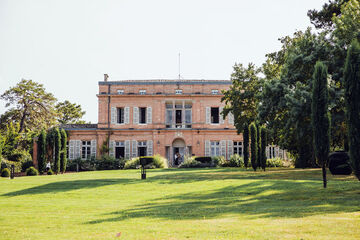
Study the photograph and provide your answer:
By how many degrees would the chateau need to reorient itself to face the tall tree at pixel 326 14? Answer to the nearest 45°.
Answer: approximately 45° to its left

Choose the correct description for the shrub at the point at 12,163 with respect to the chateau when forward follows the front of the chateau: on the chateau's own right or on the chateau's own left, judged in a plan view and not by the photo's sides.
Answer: on the chateau's own right

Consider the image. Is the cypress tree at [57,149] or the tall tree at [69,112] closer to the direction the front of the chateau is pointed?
the cypress tree

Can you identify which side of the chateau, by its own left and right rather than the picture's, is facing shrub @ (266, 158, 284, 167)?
left

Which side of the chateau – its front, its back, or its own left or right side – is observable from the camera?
front

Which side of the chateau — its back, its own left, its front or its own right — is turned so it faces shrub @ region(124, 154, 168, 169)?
front

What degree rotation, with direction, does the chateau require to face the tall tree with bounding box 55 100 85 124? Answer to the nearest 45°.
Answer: approximately 135° to its right

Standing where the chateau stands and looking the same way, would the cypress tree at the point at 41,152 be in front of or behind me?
in front

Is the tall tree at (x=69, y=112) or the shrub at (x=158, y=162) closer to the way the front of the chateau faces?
the shrub

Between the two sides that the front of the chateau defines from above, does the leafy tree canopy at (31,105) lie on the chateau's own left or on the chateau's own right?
on the chateau's own right

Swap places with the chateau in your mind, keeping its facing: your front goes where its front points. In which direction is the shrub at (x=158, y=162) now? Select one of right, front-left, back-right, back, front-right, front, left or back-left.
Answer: front

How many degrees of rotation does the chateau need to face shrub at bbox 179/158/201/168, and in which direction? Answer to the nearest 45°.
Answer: approximately 45° to its left

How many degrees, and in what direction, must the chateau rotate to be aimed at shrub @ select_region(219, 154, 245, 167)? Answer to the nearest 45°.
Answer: approximately 45° to its left

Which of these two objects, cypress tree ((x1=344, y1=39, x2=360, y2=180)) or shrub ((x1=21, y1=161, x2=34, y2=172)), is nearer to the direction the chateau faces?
the cypress tree
